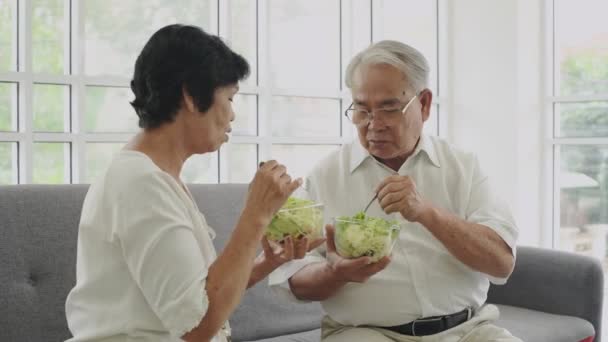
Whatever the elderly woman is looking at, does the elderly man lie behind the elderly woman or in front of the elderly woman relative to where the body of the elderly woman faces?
in front

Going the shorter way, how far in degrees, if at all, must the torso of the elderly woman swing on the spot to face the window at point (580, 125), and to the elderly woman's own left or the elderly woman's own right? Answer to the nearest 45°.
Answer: approximately 45° to the elderly woman's own left

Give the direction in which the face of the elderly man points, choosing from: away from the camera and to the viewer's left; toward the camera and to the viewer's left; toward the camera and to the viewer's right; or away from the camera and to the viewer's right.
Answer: toward the camera and to the viewer's left

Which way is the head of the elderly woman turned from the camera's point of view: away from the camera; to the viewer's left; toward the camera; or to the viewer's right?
to the viewer's right

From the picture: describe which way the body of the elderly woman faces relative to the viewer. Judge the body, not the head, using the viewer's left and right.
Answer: facing to the right of the viewer
